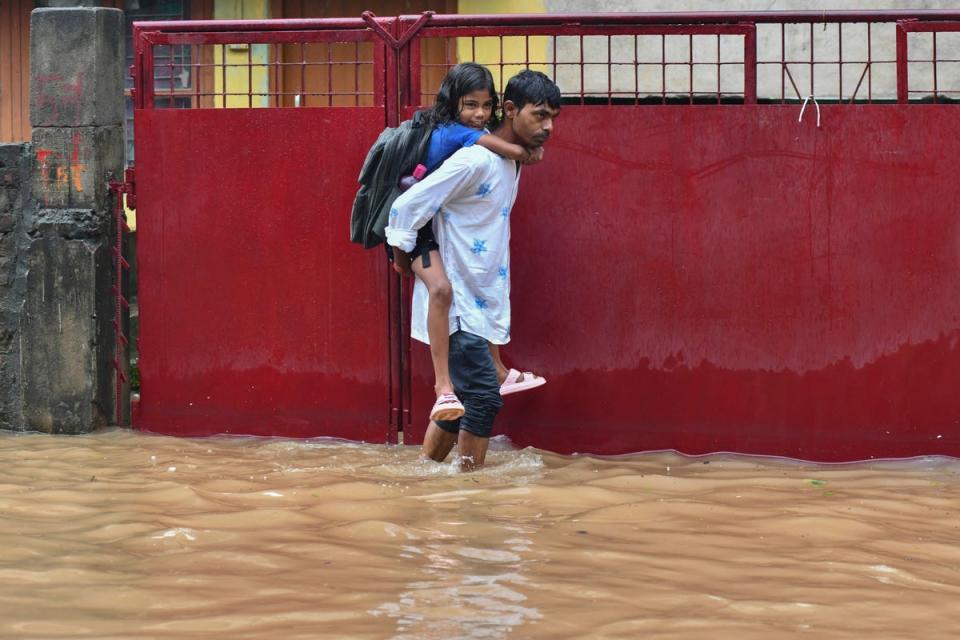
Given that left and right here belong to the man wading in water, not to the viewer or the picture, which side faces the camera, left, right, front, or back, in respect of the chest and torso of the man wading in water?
right

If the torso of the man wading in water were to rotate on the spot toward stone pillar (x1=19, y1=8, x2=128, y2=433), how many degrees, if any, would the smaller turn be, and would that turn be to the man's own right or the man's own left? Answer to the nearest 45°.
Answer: approximately 135° to the man's own left

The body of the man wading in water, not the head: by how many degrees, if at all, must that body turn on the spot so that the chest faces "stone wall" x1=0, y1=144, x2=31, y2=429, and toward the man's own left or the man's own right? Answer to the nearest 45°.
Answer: approximately 135° to the man's own left

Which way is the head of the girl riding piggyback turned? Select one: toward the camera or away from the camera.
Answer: toward the camera

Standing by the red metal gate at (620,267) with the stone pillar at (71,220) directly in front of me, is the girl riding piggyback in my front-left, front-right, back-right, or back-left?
front-left

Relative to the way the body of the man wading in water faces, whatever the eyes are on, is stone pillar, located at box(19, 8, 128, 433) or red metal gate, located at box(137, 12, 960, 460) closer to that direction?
the red metal gate

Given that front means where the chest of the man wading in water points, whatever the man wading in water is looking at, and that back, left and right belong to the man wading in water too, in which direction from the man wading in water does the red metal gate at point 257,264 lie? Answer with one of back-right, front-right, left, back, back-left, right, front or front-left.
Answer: back-left

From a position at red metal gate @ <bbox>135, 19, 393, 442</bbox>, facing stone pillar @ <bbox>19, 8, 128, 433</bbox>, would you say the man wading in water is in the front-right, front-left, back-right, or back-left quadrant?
back-left

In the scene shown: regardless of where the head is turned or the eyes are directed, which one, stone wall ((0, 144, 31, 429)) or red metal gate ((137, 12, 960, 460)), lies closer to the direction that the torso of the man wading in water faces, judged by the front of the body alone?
the red metal gate

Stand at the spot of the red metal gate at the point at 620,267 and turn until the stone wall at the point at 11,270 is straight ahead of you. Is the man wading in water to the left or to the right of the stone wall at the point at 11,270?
left

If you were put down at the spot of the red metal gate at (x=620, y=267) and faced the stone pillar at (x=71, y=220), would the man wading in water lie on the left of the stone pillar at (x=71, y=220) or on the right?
left
